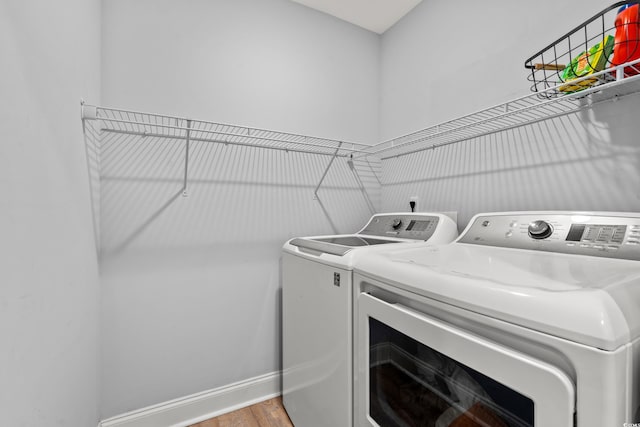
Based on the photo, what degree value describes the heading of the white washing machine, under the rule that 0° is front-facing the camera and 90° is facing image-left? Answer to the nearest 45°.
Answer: approximately 45°

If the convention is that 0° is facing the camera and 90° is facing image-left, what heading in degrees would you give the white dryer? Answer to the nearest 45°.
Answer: approximately 45°

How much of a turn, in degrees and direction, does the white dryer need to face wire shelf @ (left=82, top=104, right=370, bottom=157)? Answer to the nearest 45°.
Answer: approximately 45° to its right

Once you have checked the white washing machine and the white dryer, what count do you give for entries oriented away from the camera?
0
